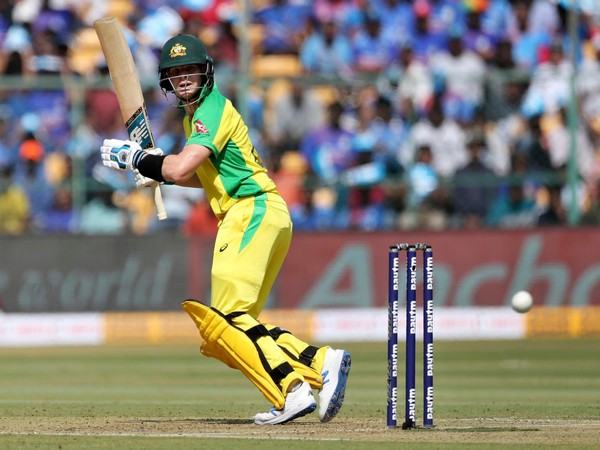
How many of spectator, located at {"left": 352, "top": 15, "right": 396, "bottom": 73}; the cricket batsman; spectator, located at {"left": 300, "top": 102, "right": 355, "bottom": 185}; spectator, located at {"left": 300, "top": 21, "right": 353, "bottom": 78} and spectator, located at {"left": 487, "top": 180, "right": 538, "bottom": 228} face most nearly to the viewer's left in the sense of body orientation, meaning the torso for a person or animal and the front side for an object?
1

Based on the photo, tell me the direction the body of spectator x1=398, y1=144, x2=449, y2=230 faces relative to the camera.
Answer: toward the camera

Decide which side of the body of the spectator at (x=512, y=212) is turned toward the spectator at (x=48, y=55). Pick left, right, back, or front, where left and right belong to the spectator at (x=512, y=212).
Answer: right

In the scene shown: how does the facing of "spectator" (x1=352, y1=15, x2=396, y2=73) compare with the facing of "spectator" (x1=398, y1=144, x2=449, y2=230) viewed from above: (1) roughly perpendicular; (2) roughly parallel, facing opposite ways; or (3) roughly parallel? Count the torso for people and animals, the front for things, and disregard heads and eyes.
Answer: roughly parallel

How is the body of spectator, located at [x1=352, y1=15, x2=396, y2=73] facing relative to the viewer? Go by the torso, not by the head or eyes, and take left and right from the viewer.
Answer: facing the viewer

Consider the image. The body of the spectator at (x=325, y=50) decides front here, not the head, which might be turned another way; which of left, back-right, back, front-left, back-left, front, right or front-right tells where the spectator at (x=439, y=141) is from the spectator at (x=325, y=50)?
front-left

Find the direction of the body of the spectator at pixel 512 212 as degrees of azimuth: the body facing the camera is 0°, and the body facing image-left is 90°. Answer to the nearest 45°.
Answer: approximately 0°

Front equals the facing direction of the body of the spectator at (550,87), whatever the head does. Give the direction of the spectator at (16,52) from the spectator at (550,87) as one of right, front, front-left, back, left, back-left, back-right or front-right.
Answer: right

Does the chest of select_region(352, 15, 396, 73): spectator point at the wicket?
yes

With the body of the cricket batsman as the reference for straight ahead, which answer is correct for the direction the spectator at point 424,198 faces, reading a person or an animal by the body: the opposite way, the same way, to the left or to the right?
to the left

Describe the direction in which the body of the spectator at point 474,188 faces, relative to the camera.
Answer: toward the camera

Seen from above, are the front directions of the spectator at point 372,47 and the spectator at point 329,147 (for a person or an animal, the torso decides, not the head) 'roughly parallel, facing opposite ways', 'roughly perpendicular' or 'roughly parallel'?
roughly parallel

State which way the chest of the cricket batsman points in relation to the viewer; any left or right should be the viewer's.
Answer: facing to the left of the viewer

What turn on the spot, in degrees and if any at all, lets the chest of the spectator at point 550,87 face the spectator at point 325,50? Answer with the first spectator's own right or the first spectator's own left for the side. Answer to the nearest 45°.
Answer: approximately 90° to the first spectator's own right

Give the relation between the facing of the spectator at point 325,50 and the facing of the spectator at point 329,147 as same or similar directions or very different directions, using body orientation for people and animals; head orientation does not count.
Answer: same or similar directions
